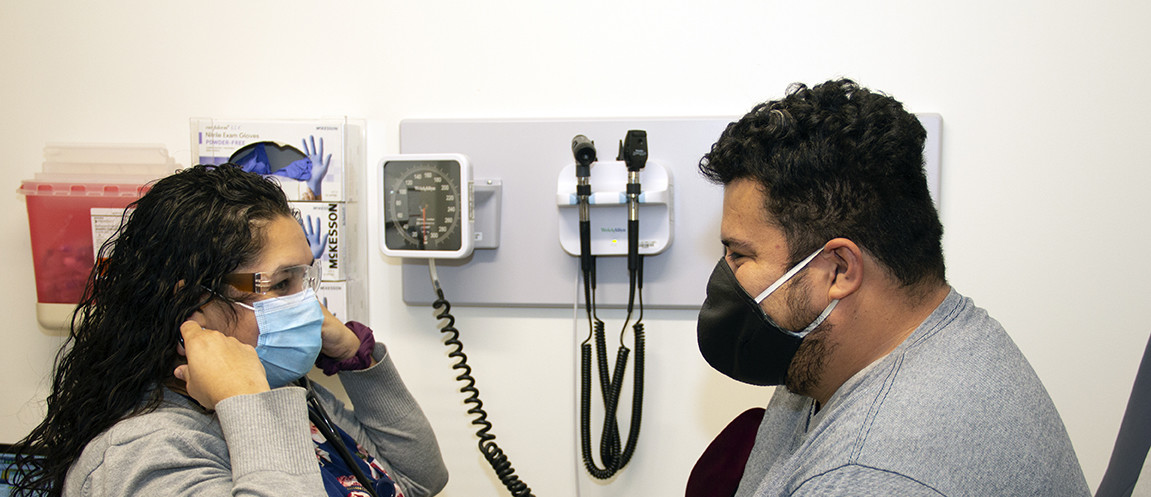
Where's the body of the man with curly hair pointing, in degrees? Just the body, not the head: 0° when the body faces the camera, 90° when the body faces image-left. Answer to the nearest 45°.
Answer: approximately 90°

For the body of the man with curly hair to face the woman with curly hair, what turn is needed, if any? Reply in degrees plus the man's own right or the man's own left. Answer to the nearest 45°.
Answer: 0° — they already face them

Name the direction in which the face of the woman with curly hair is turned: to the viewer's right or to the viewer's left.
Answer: to the viewer's right
